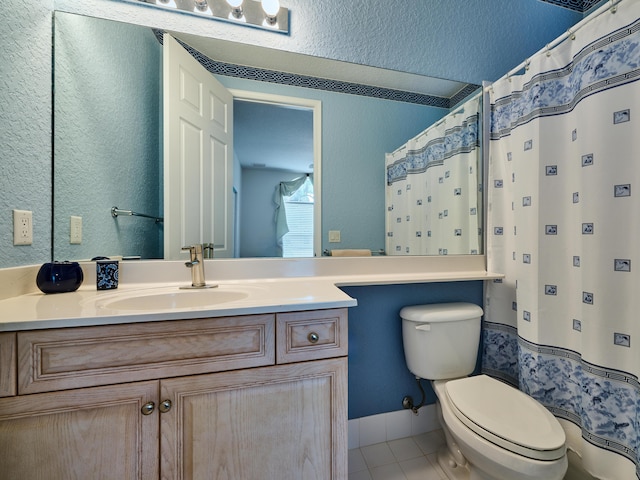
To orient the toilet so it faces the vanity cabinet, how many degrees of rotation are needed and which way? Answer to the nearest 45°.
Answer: approximately 90° to its right

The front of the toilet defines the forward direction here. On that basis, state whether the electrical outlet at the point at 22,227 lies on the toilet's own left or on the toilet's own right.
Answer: on the toilet's own right

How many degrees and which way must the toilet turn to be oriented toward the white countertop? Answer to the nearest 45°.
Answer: approximately 90° to its right

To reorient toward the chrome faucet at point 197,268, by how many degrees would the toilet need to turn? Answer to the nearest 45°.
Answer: approximately 90° to its right

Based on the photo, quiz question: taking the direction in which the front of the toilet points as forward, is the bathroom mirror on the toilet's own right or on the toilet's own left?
on the toilet's own right

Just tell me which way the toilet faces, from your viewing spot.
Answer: facing the viewer and to the right of the viewer
